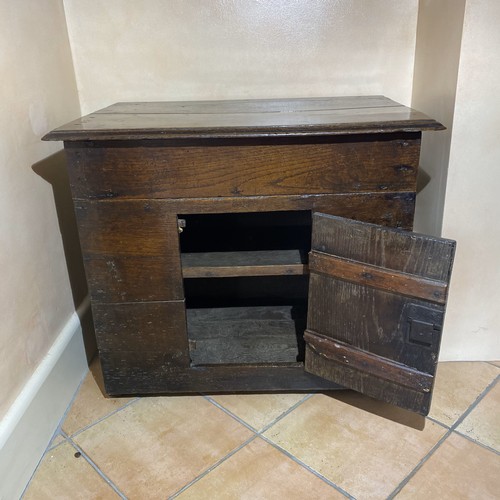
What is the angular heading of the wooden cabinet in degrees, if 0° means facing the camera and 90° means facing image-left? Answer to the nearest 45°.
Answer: approximately 0°
